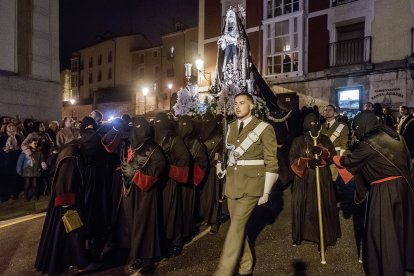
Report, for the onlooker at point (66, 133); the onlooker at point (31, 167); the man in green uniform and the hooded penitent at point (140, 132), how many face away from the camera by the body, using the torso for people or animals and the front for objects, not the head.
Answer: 0

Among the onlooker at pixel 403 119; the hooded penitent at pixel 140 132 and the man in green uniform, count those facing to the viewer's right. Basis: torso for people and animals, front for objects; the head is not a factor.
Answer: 0

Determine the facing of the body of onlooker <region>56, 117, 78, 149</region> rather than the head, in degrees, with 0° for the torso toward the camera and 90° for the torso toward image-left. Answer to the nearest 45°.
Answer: approximately 315°

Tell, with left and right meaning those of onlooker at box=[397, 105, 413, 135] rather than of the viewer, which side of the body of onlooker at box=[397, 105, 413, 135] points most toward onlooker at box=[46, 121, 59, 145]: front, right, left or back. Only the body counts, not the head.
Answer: front

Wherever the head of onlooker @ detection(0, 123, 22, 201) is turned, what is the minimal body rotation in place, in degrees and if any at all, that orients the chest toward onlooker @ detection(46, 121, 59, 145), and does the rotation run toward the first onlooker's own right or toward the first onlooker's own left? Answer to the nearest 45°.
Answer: approximately 90° to the first onlooker's own left

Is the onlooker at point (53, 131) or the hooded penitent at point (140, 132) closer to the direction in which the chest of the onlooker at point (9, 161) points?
the hooded penitent

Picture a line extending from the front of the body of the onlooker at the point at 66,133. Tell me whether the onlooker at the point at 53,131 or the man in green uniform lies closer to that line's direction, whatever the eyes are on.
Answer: the man in green uniform

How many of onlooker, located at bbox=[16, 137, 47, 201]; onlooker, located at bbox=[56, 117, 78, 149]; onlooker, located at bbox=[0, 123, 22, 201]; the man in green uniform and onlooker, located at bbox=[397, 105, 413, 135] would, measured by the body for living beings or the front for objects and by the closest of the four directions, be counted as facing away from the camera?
0

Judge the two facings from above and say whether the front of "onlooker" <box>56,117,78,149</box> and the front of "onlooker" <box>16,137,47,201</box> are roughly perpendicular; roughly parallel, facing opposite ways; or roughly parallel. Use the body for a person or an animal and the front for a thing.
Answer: roughly parallel

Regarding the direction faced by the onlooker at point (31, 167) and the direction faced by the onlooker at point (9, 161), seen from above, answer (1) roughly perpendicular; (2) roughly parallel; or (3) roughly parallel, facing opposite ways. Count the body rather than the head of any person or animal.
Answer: roughly parallel

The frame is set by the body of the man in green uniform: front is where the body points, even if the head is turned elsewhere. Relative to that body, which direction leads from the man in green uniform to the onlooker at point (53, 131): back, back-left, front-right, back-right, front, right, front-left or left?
right

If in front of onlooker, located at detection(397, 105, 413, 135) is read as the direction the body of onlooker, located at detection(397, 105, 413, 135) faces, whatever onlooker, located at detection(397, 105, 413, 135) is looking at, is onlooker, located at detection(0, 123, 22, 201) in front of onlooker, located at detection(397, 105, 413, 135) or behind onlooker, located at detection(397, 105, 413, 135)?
in front

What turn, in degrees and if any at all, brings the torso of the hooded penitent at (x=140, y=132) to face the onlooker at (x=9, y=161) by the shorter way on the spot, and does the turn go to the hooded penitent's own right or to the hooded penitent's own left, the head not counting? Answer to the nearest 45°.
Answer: approximately 90° to the hooded penitent's own right

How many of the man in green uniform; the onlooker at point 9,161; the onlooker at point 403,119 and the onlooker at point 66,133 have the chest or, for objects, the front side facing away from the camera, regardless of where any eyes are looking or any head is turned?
0

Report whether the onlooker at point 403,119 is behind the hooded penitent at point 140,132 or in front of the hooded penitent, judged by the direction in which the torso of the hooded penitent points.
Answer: behind

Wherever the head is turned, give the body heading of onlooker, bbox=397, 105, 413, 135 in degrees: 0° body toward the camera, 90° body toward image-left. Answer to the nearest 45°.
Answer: approximately 45°

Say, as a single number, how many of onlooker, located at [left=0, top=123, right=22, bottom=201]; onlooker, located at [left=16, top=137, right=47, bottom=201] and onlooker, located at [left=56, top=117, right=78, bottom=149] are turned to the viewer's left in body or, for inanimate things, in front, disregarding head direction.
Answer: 0

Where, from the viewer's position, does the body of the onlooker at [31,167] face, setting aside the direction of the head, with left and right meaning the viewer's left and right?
facing the viewer and to the right of the viewer

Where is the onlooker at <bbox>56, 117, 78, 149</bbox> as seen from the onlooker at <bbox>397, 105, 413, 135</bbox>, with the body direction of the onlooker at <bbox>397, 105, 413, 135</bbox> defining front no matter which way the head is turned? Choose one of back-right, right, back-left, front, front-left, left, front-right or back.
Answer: front

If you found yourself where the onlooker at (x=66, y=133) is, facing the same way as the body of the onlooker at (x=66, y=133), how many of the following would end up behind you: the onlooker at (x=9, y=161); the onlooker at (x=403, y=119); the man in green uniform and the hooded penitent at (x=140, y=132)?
1
